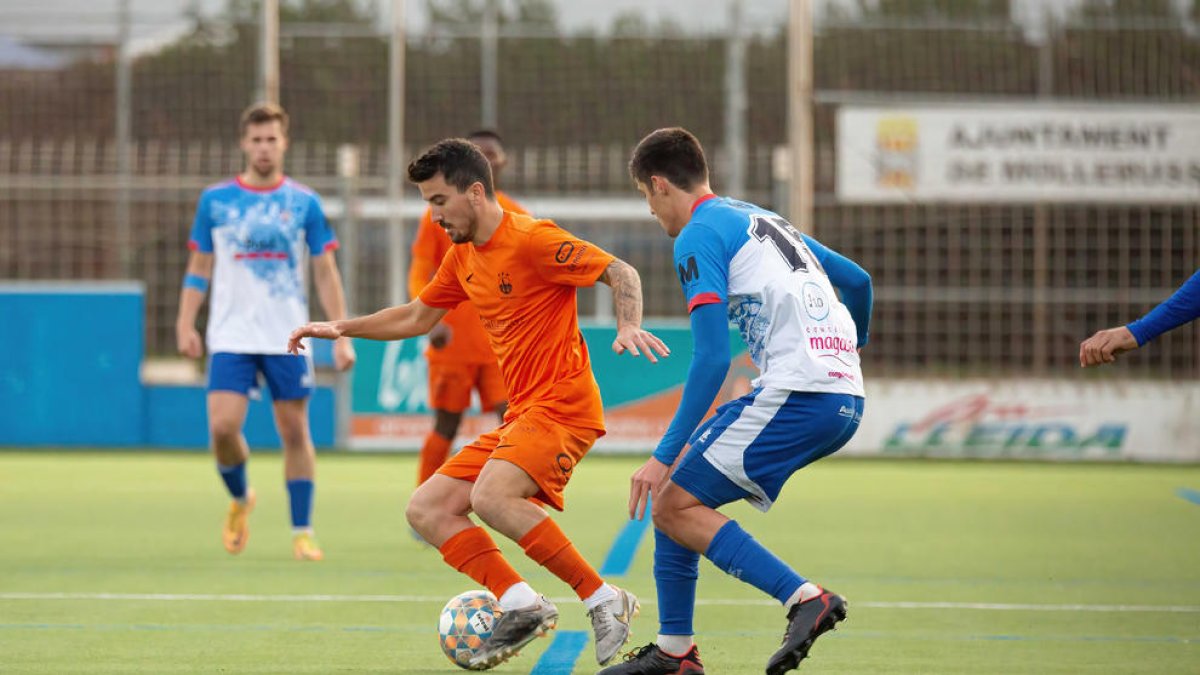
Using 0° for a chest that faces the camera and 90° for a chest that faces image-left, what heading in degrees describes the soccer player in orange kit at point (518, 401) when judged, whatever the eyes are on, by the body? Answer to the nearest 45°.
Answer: approximately 45°

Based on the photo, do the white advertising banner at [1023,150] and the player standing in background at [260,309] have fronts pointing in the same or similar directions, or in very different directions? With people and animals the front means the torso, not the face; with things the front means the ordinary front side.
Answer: same or similar directions

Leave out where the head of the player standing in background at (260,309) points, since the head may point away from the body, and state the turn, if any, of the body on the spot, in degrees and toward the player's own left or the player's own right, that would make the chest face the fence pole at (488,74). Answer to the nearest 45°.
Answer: approximately 180°

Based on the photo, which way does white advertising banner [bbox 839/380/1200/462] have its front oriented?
toward the camera

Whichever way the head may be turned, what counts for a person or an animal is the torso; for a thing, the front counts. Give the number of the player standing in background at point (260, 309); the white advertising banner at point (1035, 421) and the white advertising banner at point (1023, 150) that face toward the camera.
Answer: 3

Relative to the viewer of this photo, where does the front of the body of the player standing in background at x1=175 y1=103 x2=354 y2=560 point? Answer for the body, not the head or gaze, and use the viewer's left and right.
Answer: facing the viewer

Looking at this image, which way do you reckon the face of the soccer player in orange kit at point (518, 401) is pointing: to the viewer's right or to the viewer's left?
to the viewer's left

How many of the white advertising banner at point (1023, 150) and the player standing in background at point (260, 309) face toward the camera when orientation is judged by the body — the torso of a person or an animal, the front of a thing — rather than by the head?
2

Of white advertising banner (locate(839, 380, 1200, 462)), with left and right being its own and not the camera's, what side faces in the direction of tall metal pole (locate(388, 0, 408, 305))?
right

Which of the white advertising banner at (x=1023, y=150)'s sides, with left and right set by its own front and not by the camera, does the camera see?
front

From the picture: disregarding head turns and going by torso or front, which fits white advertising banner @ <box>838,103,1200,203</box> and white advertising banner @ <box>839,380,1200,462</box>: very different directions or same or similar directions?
same or similar directions

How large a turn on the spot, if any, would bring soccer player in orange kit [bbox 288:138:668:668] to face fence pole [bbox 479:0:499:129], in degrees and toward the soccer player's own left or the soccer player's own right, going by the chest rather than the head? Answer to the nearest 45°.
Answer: approximately 135° to the soccer player's own right

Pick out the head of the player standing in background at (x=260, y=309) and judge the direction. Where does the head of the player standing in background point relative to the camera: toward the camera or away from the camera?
toward the camera

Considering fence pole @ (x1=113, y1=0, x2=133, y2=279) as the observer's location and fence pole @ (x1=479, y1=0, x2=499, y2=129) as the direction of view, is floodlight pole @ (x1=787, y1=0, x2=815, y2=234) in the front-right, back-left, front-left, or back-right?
front-right
